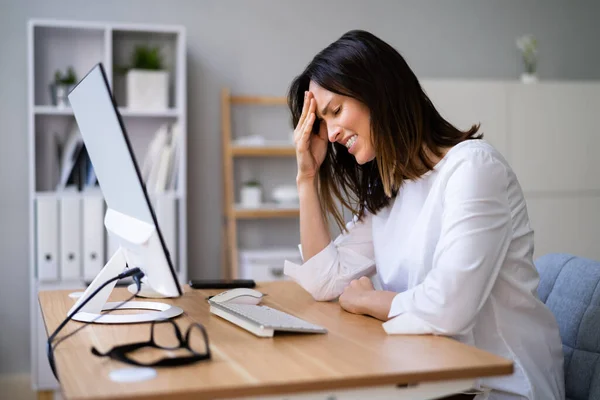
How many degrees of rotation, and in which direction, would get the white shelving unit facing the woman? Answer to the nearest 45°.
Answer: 0° — it already faces them

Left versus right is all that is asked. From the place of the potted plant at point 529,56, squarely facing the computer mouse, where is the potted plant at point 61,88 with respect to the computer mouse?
right

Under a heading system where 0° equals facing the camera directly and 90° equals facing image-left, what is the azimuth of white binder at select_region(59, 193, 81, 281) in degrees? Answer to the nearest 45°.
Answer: approximately 0°

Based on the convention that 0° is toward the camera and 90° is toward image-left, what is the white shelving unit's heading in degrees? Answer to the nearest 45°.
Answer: approximately 0°
